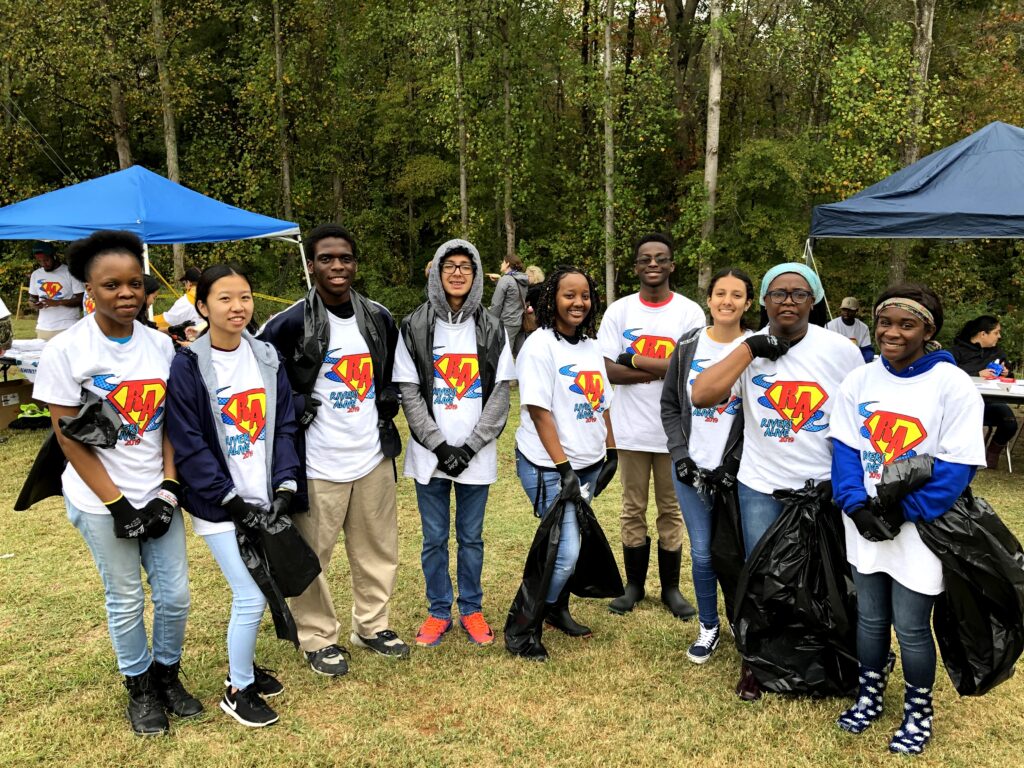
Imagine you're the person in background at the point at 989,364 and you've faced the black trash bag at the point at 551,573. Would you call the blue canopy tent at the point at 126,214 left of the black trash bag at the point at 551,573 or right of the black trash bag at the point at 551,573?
right

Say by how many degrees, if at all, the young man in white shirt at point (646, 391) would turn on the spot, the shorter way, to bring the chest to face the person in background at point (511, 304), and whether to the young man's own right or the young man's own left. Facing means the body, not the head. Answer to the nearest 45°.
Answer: approximately 180°

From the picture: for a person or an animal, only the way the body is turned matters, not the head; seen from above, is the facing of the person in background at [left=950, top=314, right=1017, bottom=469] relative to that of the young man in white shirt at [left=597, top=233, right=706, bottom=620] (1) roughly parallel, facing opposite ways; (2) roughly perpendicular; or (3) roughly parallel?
roughly perpendicular

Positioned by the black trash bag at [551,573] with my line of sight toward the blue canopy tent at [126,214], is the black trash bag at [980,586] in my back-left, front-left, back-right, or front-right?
back-right

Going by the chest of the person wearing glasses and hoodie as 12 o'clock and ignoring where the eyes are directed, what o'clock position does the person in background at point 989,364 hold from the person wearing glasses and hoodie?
The person in background is roughly at 8 o'clock from the person wearing glasses and hoodie.

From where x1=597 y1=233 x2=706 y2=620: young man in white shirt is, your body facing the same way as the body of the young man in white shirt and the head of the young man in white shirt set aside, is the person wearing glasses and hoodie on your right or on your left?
on your right

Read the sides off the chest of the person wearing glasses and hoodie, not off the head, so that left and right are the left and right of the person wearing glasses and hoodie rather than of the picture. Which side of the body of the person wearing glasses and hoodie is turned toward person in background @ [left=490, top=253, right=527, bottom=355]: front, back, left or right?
back

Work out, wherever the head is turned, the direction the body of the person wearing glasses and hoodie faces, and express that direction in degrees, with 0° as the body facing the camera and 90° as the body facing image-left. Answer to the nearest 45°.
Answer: approximately 0°
